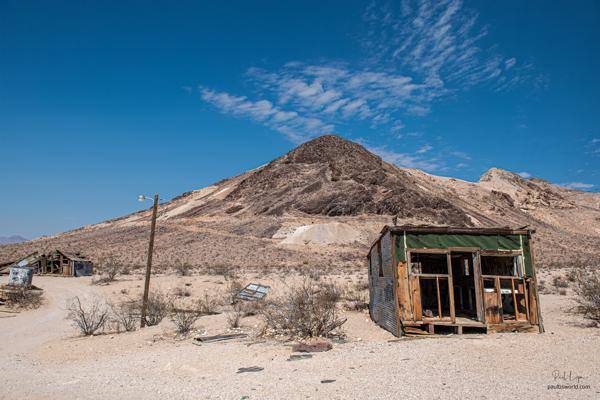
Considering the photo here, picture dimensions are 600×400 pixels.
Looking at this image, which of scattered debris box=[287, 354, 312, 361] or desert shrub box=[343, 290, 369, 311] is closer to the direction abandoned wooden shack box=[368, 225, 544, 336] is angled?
the scattered debris

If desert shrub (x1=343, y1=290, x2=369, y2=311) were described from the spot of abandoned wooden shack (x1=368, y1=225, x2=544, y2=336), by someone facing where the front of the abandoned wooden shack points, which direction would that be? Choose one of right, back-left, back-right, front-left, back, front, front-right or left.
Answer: back-right

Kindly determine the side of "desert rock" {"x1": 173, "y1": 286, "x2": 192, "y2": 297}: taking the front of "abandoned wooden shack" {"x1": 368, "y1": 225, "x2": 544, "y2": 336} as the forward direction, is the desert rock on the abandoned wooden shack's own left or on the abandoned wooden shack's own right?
on the abandoned wooden shack's own right

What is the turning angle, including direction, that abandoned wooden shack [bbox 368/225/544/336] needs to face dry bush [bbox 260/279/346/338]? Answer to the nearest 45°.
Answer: approximately 90° to its right

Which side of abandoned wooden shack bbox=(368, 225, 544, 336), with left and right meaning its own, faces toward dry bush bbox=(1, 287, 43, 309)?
right

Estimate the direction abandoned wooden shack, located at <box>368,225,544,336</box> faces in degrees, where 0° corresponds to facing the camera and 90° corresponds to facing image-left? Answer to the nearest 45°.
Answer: approximately 0°

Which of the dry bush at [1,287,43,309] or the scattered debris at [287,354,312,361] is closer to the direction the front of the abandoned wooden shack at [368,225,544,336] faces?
the scattered debris

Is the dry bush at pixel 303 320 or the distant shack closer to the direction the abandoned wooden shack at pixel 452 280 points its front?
the dry bush

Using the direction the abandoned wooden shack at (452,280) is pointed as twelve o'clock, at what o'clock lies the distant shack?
The distant shack is roughly at 4 o'clock from the abandoned wooden shack.
